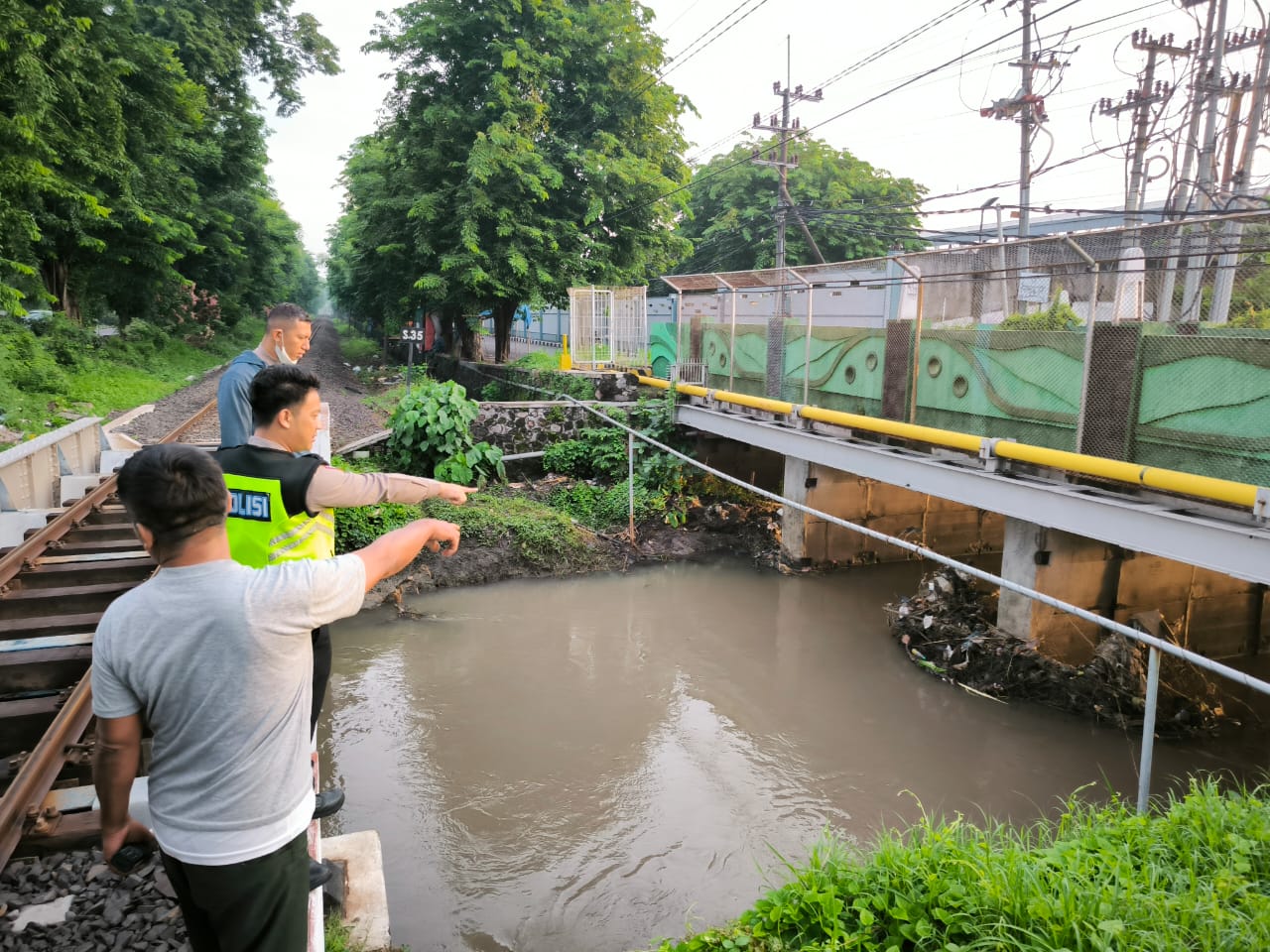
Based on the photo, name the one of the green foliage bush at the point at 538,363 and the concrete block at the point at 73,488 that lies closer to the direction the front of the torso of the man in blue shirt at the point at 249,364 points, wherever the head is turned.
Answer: the green foliage bush

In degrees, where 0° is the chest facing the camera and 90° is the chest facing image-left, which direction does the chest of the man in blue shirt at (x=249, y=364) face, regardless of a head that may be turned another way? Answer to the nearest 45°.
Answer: approximately 270°

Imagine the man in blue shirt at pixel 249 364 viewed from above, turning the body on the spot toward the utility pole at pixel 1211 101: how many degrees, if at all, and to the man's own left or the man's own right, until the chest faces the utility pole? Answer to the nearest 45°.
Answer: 0° — they already face it

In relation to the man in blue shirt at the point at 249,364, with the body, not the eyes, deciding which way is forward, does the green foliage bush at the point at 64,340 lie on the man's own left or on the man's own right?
on the man's own left

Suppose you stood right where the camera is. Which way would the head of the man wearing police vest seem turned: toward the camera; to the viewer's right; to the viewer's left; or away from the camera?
to the viewer's right

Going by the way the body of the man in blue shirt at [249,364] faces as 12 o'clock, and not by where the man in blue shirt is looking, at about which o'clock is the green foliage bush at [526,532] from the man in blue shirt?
The green foliage bush is roughly at 10 o'clock from the man in blue shirt.

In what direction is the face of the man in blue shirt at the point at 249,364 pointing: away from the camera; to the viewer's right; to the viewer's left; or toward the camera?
to the viewer's right

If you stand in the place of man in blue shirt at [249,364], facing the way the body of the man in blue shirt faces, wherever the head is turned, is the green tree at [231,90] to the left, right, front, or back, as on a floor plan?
left
